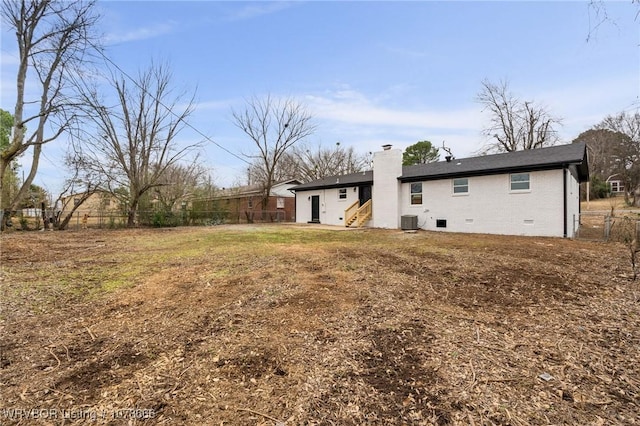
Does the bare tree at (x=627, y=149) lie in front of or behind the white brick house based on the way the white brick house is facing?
in front

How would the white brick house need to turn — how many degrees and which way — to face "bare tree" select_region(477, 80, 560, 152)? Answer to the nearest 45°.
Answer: approximately 45° to its left

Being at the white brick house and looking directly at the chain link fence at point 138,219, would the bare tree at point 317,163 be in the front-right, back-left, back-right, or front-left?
front-right

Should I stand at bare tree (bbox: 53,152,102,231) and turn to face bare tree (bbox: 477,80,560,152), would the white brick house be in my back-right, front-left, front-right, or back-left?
front-right

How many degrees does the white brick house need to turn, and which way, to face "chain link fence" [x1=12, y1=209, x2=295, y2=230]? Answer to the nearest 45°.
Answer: approximately 135° to its left

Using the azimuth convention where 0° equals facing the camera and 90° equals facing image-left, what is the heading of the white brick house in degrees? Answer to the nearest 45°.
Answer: approximately 225°

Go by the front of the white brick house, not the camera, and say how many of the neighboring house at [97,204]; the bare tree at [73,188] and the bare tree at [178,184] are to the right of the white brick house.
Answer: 0

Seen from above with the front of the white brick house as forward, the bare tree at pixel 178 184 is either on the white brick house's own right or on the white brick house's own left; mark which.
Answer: on the white brick house's own left
